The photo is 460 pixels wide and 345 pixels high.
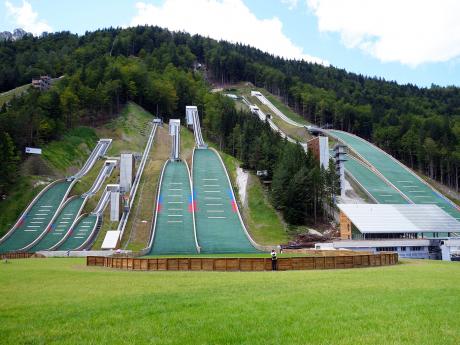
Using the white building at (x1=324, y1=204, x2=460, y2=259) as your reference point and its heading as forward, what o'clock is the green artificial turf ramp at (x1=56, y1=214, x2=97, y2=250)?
The green artificial turf ramp is roughly at 2 o'clock from the white building.

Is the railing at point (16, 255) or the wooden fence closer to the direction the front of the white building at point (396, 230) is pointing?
the wooden fence

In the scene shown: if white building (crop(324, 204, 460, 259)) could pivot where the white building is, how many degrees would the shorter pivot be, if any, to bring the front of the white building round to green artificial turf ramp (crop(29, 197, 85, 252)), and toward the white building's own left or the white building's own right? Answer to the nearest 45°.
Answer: approximately 90° to the white building's own right

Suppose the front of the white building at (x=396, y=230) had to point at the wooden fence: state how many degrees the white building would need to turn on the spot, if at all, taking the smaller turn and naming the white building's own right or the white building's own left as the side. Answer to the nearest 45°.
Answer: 0° — it already faces it

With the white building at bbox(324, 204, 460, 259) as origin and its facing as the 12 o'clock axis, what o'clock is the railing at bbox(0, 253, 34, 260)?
The railing is roughly at 2 o'clock from the white building.

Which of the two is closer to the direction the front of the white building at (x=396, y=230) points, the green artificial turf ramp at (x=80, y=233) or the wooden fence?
the wooden fence

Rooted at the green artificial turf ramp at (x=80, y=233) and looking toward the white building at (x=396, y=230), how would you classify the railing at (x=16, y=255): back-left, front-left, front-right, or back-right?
back-right

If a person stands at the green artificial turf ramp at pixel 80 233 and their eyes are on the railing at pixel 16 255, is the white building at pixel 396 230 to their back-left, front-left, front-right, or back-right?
back-left

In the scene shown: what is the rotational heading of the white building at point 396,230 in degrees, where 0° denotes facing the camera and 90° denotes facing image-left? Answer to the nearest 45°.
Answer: approximately 0°
